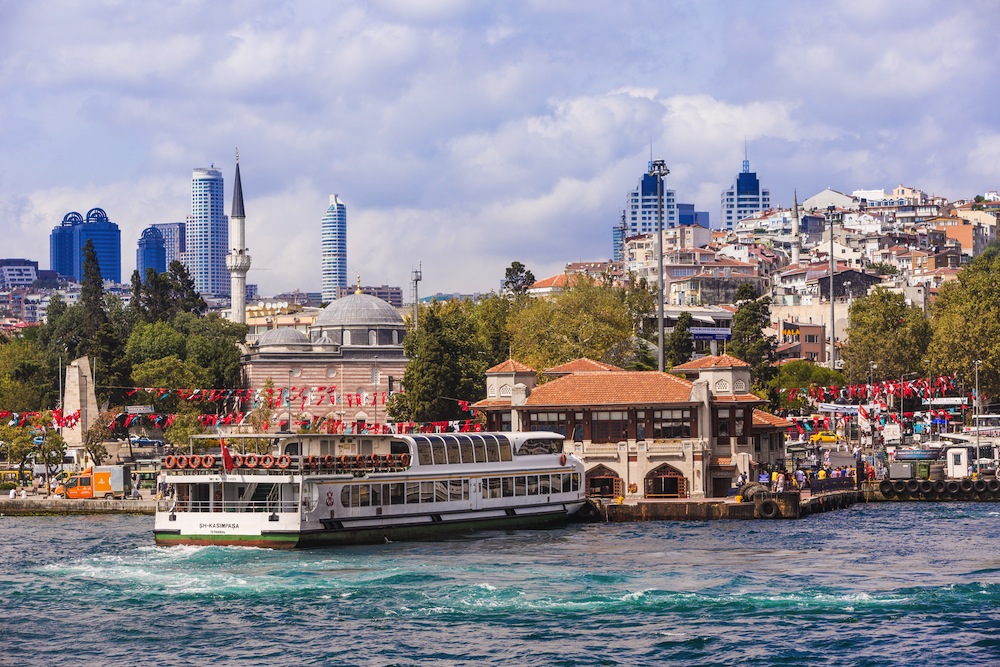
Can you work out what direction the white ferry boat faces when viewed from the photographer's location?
facing away from the viewer and to the right of the viewer
